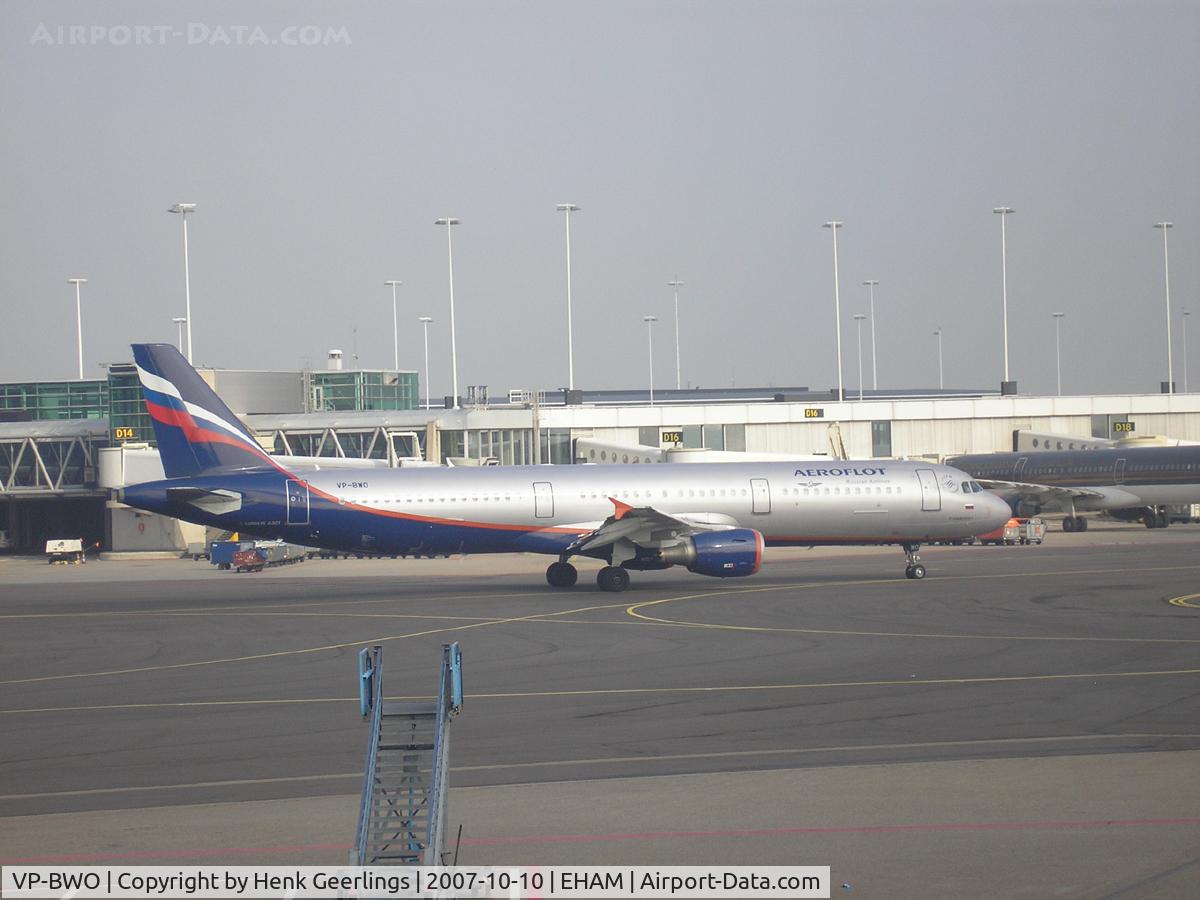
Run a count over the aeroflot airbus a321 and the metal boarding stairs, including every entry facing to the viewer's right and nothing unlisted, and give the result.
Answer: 1

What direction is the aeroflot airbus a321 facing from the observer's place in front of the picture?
facing to the right of the viewer

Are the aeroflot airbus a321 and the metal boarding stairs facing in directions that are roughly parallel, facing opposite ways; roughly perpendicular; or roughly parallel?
roughly perpendicular

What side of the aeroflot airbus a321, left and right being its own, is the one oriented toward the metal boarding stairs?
right

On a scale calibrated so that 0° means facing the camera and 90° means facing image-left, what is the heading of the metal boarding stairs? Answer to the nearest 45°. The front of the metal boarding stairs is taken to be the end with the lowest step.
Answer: approximately 0°

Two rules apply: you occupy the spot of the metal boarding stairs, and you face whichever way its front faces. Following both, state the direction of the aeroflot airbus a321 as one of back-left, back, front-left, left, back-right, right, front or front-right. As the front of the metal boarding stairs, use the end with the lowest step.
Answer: back
